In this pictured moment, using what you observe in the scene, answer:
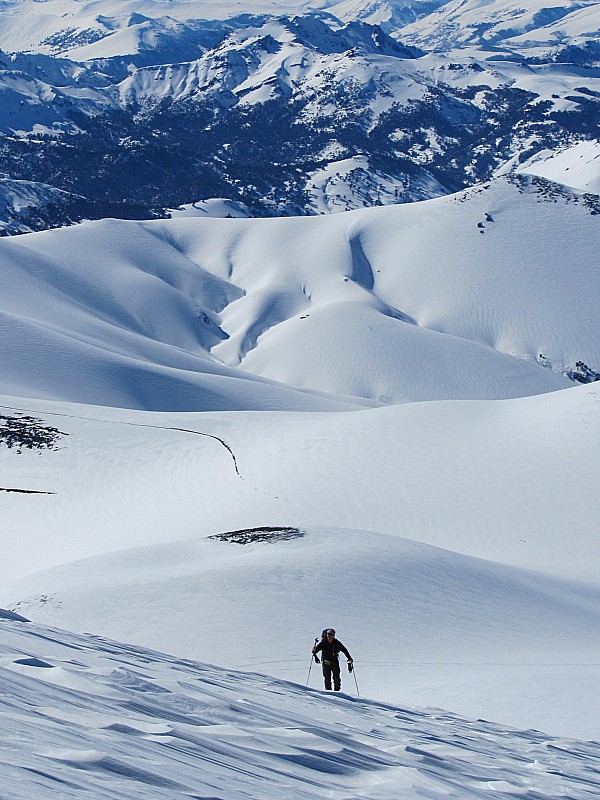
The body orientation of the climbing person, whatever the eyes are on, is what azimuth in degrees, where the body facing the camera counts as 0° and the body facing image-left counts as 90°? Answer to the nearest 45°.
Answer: approximately 0°
